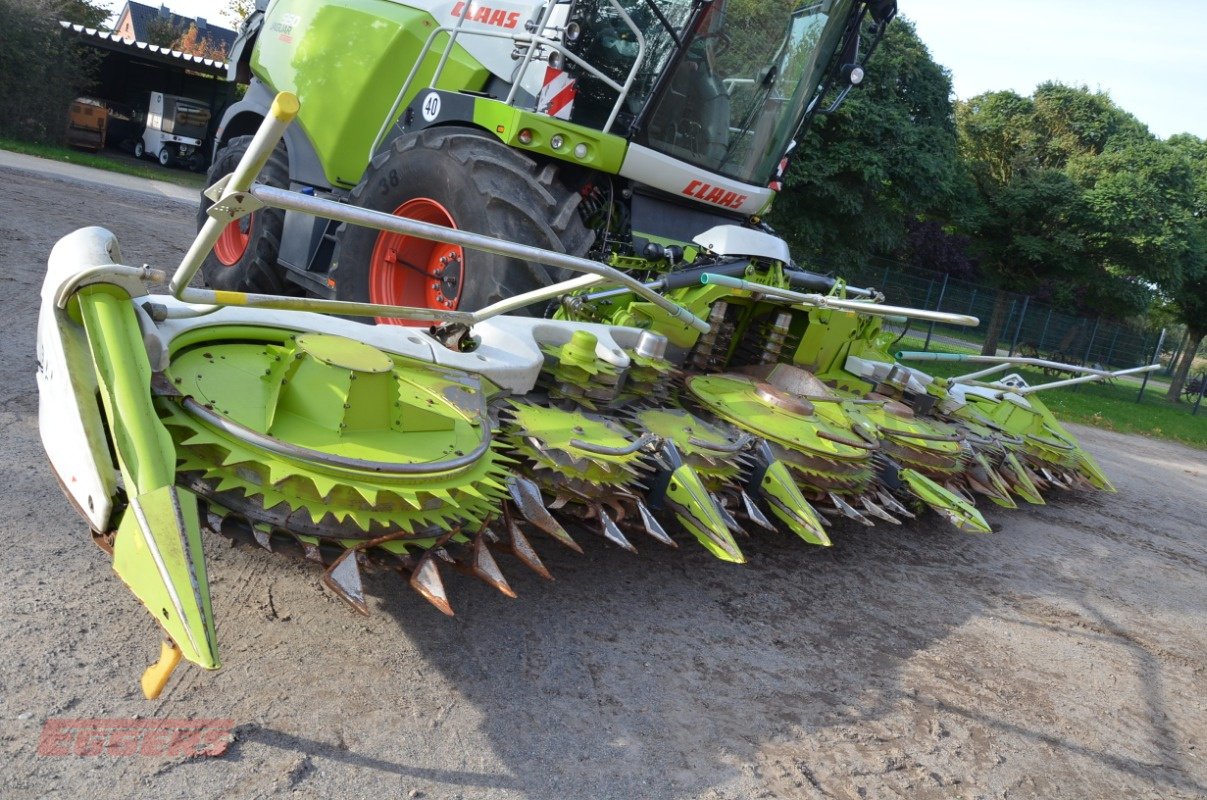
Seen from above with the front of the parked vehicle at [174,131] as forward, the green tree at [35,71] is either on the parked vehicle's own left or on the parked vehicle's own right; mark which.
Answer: on the parked vehicle's own right

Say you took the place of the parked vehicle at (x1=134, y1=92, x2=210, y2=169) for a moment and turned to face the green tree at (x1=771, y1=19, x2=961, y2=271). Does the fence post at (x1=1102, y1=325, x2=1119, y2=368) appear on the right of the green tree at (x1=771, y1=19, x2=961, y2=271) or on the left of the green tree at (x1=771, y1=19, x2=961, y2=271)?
right

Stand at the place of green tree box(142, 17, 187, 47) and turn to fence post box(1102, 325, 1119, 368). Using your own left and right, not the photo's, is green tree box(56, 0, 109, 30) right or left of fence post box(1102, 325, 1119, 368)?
right
